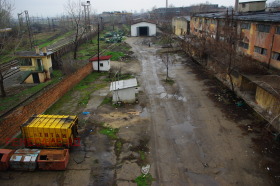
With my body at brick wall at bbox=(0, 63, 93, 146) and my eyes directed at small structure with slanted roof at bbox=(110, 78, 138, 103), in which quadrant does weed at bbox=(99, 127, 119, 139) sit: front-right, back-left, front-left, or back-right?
front-right

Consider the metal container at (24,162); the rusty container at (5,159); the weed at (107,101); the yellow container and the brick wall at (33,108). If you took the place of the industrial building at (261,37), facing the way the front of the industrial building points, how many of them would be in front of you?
5

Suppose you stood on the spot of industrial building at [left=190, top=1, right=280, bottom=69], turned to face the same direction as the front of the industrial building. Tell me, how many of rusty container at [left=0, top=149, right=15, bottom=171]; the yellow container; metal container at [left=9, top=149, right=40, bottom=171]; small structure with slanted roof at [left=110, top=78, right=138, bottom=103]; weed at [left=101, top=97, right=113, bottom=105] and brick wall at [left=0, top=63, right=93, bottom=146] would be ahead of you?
6

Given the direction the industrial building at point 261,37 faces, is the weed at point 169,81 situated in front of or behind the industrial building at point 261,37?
in front

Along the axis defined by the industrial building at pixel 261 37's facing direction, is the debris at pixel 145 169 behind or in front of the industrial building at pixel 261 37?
in front

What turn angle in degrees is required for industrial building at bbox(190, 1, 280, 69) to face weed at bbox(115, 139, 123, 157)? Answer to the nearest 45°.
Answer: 0° — it already faces it

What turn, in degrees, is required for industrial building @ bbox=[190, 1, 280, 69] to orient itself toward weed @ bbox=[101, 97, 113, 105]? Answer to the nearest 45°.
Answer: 0° — it already faces it

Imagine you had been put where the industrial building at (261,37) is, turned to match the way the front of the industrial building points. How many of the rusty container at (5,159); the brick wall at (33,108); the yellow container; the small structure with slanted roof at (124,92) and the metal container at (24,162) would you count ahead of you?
5

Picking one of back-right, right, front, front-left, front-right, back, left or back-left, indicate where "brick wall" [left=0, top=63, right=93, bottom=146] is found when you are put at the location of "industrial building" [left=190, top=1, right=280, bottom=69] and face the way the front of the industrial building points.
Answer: front

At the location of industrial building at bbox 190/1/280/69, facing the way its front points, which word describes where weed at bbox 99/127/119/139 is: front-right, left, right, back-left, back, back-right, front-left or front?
front

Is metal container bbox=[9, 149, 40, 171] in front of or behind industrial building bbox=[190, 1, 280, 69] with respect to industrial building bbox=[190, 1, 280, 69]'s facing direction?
in front

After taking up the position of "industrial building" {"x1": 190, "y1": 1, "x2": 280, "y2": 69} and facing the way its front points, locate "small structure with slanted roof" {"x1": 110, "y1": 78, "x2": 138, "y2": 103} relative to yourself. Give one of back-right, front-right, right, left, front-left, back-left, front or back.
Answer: front

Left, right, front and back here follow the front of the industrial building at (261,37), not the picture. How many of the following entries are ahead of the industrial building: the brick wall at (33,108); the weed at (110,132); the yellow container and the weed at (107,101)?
4

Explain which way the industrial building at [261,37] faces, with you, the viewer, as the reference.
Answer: facing the viewer and to the left of the viewer

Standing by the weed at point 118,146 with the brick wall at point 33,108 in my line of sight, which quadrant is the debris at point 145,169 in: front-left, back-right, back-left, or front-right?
back-left
